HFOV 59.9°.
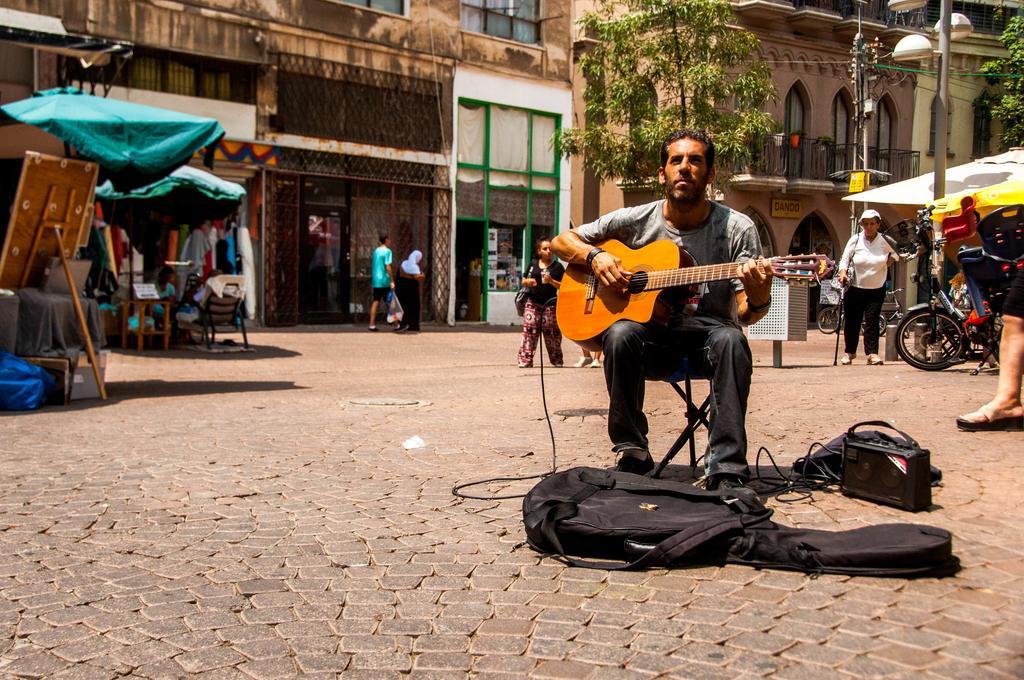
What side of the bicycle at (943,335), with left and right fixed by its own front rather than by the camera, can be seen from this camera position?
left

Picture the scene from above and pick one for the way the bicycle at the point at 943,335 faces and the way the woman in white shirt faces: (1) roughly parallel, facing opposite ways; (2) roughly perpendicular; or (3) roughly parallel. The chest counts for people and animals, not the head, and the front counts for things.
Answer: roughly perpendicular

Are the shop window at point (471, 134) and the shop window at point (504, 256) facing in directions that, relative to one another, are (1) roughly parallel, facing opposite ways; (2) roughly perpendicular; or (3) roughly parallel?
roughly parallel

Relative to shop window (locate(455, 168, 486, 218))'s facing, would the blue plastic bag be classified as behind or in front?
in front

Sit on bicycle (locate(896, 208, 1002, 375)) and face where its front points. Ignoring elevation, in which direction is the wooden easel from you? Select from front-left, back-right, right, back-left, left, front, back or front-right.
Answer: front-left

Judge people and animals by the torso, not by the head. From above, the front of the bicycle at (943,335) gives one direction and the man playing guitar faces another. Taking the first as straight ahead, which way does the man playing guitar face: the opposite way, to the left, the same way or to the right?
to the left

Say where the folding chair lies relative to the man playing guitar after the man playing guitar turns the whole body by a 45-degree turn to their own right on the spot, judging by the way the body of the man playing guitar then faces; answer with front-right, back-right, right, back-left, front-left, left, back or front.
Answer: right

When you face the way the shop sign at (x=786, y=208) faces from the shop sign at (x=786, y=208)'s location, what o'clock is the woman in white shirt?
The woman in white shirt is roughly at 12 o'clock from the shop sign.

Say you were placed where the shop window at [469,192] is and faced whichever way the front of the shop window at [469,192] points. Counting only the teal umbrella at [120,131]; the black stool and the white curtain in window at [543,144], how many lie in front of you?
2

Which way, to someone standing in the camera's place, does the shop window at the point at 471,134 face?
facing the viewer

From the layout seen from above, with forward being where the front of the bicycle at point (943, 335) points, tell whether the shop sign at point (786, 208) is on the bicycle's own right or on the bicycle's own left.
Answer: on the bicycle's own right

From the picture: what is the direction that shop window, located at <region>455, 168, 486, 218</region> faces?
toward the camera

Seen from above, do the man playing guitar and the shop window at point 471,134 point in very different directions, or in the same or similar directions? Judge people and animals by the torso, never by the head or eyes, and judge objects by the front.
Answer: same or similar directions

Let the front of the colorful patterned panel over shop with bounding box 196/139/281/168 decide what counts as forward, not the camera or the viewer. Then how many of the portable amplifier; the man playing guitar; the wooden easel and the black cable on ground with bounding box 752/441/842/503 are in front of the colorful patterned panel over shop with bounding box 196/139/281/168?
4
